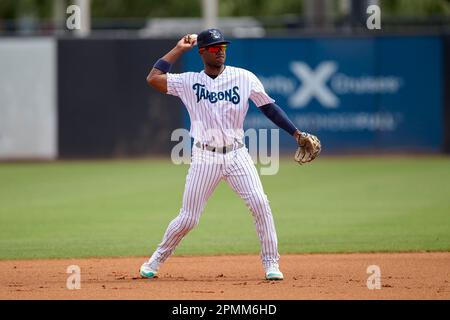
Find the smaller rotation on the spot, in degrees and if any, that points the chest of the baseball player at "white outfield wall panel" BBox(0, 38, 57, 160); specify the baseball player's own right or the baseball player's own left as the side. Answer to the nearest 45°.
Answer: approximately 180°

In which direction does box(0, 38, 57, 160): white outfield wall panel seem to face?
toward the camera

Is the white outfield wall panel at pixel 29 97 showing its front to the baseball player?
yes

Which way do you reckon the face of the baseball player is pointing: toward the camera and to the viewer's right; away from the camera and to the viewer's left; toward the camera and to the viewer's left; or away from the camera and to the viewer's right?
toward the camera and to the viewer's right

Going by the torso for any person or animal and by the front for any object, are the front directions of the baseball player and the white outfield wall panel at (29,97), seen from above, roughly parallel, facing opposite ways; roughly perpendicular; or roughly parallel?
roughly parallel

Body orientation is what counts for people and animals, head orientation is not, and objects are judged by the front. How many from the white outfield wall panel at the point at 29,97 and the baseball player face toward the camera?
2
